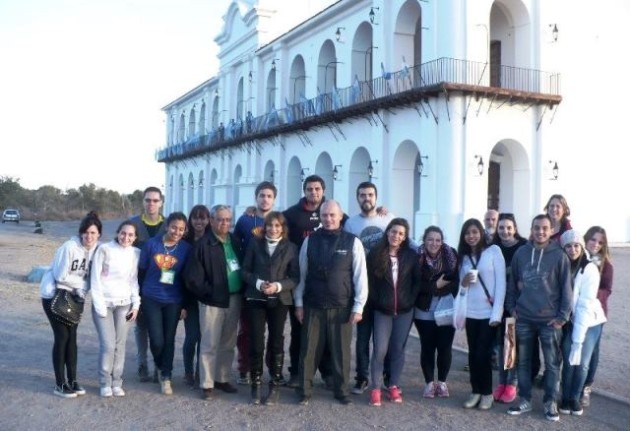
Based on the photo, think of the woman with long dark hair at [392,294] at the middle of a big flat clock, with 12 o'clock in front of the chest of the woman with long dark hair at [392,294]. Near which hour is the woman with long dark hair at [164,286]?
the woman with long dark hair at [164,286] is roughly at 3 o'clock from the woman with long dark hair at [392,294].

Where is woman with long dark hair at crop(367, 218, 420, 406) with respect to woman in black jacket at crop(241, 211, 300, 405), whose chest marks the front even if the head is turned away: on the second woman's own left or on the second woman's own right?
on the second woman's own left

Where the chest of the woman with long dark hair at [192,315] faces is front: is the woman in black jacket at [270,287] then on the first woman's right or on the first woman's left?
on the first woman's left

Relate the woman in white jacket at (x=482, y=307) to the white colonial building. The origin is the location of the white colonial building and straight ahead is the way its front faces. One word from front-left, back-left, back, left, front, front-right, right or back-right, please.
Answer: front-left

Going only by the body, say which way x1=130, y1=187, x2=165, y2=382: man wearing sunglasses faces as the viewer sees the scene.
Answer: toward the camera

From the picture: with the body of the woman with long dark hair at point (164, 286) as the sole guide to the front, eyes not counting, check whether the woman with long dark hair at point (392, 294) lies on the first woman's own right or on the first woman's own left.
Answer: on the first woman's own left

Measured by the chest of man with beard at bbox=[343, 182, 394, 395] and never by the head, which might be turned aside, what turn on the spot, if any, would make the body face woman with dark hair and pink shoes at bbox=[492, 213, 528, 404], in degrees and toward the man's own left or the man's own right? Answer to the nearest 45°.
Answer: approximately 90° to the man's own left

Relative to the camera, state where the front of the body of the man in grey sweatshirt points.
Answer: toward the camera

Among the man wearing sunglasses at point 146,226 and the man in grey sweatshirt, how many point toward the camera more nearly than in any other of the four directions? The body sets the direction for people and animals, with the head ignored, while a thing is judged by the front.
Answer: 2
